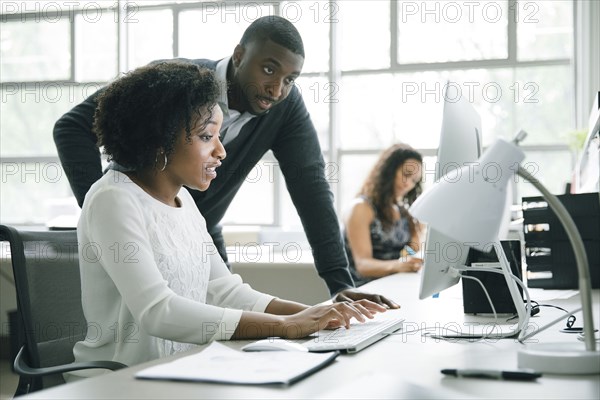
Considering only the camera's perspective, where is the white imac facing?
facing to the left of the viewer

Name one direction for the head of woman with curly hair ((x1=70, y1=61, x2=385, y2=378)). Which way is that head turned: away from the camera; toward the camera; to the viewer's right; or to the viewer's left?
to the viewer's right

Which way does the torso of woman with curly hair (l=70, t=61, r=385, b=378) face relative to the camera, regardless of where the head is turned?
to the viewer's right

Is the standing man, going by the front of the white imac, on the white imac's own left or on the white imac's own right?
on the white imac's own right

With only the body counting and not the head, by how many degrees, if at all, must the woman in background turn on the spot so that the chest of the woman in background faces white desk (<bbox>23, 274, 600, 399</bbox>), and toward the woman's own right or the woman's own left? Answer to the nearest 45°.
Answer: approximately 45° to the woman's own right

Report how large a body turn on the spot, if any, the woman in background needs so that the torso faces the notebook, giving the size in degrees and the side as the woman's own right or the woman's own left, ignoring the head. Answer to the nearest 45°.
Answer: approximately 45° to the woman's own right

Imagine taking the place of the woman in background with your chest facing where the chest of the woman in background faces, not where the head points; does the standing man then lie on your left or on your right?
on your right

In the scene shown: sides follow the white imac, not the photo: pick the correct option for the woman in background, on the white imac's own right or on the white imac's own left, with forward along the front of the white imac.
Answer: on the white imac's own right

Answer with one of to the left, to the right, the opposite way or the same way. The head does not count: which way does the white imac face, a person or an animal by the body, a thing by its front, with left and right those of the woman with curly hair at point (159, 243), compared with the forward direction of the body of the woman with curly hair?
the opposite way

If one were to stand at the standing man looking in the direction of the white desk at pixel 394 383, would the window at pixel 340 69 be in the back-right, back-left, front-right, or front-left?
back-left
